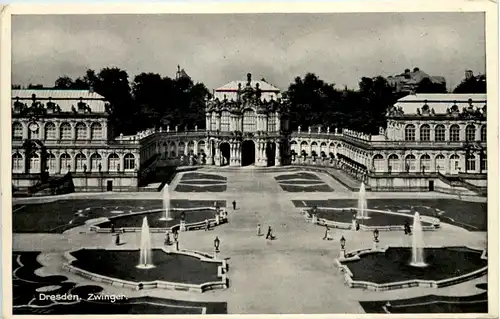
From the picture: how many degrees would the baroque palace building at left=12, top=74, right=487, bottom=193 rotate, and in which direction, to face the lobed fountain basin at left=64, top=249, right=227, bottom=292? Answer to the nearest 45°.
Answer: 0° — it already faces it

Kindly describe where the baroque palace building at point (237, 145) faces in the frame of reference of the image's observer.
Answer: facing the viewer

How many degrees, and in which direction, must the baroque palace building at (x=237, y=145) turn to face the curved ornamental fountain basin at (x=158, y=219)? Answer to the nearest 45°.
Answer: approximately 45° to its right
